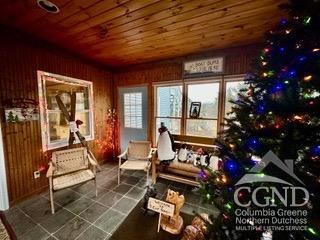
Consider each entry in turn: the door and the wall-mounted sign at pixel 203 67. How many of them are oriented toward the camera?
2

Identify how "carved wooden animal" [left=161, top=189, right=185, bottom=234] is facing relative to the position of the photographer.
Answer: facing the viewer and to the left of the viewer

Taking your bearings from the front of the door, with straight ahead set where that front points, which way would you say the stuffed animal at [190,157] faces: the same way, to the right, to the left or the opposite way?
the same way

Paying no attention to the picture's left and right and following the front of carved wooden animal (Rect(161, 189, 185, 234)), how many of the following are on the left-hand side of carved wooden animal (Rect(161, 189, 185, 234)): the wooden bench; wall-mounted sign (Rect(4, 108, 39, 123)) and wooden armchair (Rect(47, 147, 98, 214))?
0

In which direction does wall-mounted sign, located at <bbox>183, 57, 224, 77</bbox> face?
toward the camera

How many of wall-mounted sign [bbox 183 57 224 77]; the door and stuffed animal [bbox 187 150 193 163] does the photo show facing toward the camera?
3

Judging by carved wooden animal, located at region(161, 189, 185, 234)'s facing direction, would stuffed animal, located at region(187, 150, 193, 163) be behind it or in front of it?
behind

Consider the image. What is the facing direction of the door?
toward the camera

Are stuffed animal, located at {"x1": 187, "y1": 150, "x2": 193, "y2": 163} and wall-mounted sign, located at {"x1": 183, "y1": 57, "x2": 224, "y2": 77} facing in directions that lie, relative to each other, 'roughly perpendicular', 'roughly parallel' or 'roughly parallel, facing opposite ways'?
roughly parallel

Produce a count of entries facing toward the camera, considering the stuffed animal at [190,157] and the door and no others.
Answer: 2
